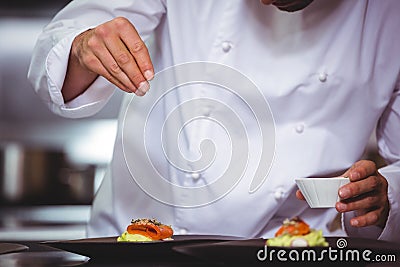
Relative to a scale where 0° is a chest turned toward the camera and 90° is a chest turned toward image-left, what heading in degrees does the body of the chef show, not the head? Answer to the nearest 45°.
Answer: approximately 0°
